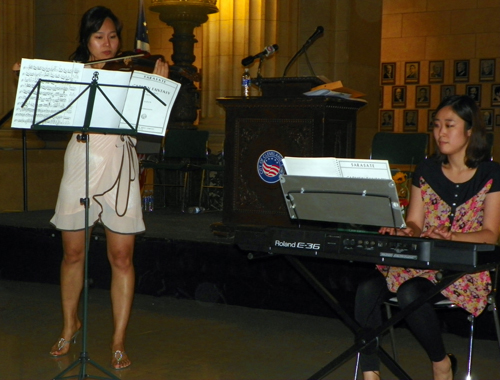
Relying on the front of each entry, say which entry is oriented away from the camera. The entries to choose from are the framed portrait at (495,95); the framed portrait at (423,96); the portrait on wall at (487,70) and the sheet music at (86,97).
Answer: the sheet music

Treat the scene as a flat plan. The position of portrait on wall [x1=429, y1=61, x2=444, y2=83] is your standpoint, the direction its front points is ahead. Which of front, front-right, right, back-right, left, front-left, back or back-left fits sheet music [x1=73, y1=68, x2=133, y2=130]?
front

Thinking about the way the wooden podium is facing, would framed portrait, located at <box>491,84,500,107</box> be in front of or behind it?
behind

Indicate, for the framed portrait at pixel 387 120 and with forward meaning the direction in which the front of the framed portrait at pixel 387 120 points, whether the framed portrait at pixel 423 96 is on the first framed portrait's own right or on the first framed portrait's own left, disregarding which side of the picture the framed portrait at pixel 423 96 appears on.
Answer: on the first framed portrait's own left

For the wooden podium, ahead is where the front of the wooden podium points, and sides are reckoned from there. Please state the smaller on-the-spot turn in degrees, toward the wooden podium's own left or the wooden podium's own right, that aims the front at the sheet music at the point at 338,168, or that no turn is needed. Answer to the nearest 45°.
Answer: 0° — it already faces it

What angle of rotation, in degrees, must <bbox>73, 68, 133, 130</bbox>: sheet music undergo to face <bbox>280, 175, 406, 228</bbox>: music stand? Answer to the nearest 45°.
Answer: approximately 135° to its right

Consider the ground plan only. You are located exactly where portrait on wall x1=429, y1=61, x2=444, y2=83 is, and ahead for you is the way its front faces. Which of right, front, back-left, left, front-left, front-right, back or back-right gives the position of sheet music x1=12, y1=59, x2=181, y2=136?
front

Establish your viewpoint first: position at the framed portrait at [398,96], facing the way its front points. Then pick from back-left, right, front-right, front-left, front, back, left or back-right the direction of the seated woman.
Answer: front

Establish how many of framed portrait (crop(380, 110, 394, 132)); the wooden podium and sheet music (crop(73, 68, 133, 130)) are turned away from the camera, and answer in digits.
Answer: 1

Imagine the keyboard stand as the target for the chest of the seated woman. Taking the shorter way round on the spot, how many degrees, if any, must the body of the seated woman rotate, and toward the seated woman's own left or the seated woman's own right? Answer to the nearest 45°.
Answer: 0° — they already face it

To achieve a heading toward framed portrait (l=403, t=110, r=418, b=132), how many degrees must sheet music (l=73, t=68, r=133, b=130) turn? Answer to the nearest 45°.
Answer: approximately 45° to its right

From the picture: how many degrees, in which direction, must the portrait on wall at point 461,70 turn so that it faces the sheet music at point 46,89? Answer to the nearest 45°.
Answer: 0° — it already faces it

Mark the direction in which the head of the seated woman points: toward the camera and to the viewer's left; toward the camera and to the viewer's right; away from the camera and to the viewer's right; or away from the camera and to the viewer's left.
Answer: toward the camera and to the viewer's left

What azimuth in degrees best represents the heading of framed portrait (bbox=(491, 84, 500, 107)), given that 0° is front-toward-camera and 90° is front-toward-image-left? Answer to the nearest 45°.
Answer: approximately 0°
